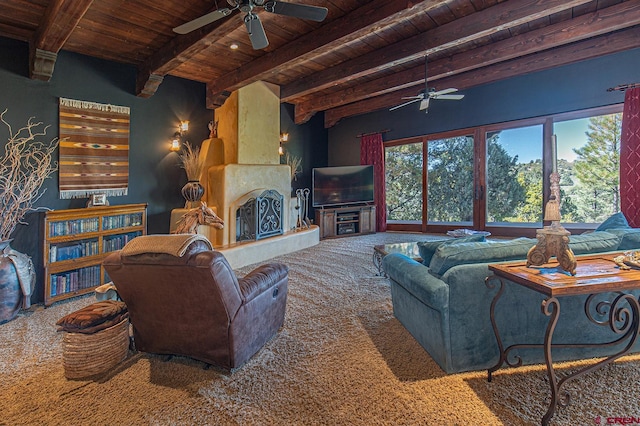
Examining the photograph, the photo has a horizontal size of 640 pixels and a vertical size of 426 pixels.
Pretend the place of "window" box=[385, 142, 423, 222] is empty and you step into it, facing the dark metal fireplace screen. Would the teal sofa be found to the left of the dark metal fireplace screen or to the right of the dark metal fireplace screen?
left

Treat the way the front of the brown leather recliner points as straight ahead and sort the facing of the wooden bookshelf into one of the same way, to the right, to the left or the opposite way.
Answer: to the right

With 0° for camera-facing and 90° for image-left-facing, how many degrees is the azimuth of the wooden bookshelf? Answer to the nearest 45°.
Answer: approximately 315°

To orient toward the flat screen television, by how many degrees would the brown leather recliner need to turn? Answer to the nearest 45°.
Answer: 0° — it already faces it

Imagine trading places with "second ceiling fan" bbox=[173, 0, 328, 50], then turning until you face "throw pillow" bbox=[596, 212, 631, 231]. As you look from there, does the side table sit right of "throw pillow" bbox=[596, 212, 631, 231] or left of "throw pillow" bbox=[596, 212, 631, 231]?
right

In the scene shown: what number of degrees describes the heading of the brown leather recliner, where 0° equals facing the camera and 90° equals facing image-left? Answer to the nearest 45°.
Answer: approximately 225°

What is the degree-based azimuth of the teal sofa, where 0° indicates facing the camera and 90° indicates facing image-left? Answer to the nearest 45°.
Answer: approximately 135°

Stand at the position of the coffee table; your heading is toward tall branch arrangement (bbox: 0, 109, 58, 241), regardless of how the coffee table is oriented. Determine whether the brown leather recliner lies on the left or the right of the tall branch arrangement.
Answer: left
